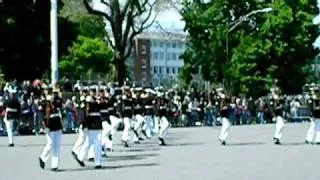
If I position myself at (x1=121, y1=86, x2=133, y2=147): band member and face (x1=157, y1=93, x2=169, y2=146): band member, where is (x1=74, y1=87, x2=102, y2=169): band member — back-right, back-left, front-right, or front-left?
back-right

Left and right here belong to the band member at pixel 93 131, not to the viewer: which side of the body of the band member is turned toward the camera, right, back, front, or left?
right

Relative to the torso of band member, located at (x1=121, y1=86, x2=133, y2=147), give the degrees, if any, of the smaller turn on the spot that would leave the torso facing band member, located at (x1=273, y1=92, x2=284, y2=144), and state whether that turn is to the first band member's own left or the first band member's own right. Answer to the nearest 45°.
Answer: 0° — they already face them

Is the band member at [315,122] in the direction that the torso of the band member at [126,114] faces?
yes
